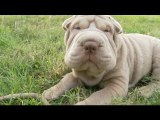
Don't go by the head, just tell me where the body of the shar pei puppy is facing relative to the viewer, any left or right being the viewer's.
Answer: facing the viewer and to the left of the viewer
